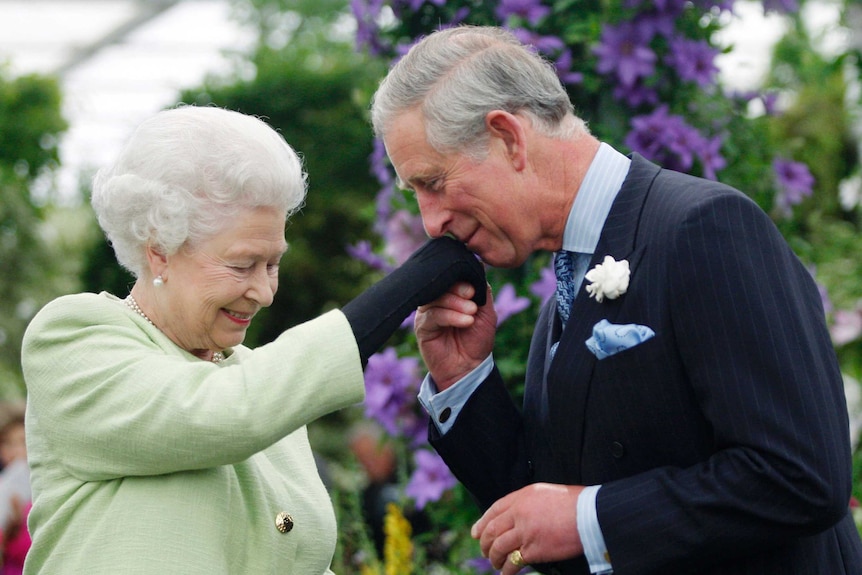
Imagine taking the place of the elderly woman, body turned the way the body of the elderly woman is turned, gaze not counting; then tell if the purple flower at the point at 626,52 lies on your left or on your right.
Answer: on your left

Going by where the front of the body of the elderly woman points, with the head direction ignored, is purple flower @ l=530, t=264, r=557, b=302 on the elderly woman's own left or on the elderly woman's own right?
on the elderly woman's own left

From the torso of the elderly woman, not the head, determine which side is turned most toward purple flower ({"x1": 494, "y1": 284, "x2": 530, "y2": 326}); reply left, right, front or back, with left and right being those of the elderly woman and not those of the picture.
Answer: left

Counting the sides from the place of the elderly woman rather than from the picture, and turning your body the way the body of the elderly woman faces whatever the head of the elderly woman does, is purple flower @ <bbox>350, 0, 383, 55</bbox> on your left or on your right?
on your left

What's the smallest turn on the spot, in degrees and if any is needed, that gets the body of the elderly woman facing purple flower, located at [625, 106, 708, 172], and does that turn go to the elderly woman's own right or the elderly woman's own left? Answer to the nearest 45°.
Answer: approximately 90° to the elderly woman's own left

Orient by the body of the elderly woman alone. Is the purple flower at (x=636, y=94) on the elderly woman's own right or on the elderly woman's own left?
on the elderly woman's own left

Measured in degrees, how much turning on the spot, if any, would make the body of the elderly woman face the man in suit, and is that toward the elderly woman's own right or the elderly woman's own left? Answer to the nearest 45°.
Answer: approximately 45° to the elderly woman's own left

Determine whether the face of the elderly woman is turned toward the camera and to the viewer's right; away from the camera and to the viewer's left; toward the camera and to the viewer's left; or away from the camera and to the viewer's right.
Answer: toward the camera and to the viewer's right

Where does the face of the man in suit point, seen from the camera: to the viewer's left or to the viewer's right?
to the viewer's left

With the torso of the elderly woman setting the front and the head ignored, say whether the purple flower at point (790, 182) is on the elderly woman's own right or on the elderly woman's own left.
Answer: on the elderly woman's own left

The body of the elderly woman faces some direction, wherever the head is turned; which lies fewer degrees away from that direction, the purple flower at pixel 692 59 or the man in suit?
the man in suit

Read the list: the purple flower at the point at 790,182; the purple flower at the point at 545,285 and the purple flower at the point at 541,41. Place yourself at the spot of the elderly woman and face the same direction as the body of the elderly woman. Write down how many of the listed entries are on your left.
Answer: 3

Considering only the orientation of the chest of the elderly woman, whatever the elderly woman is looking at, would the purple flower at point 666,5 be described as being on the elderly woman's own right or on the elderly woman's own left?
on the elderly woman's own left
